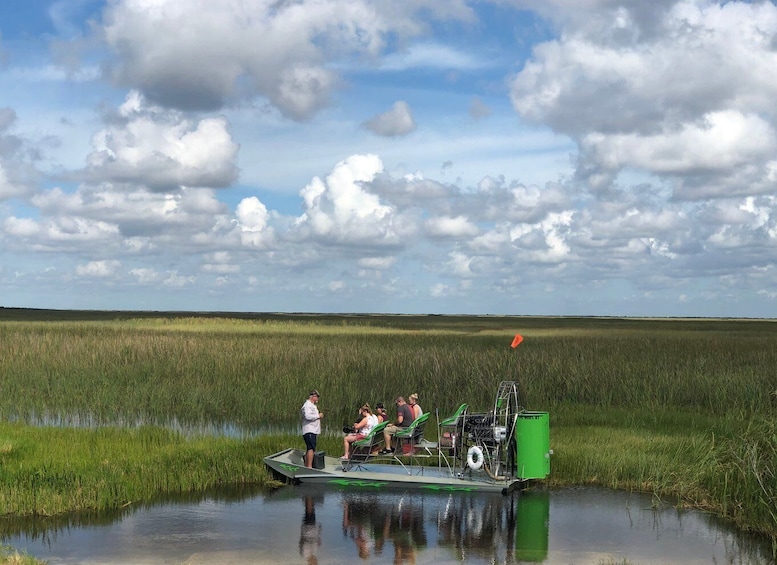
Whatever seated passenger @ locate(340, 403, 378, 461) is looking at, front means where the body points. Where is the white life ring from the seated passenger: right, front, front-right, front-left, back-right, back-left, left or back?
back-left

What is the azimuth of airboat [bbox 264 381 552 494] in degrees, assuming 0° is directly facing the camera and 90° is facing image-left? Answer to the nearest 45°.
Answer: approximately 90°

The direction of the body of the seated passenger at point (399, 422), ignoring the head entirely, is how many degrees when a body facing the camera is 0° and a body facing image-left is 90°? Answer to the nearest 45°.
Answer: approximately 90°

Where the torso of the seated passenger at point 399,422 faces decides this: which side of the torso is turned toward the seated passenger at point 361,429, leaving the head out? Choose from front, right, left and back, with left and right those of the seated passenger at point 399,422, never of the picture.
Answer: front

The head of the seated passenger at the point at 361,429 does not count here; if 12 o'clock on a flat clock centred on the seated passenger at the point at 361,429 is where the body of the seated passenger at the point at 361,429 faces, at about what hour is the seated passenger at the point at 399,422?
the seated passenger at the point at 399,422 is roughly at 6 o'clock from the seated passenger at the point at 361,429.

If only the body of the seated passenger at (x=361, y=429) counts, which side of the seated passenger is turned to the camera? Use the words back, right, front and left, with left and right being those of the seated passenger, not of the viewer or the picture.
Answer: left

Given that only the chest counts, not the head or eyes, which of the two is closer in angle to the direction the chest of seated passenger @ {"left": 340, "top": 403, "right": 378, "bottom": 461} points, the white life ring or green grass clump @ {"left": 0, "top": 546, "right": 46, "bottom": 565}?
the green grass clump

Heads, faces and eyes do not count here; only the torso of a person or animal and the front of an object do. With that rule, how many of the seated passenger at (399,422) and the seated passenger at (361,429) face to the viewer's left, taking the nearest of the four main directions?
2
